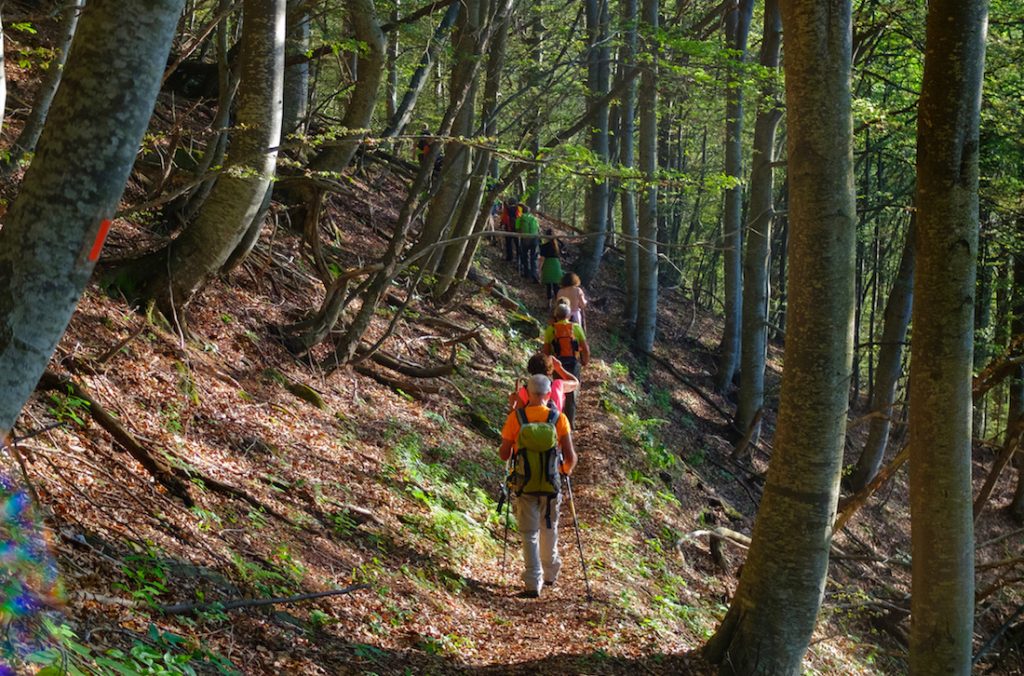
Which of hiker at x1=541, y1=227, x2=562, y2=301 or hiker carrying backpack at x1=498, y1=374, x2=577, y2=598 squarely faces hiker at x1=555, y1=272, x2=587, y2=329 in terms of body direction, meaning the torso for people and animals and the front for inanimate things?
the hiker carrying backpack

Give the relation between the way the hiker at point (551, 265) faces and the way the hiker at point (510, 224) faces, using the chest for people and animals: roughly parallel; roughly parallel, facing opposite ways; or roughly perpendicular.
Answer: roughly parallel

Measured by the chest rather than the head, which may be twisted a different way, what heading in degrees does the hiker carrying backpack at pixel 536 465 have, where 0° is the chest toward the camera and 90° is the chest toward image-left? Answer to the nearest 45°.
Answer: approximately 180°

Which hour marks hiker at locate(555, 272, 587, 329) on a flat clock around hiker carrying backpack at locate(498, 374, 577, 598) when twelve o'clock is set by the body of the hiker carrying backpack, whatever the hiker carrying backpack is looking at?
The hiker is roughly at 12 o'clock from the hiker carrying backpack.

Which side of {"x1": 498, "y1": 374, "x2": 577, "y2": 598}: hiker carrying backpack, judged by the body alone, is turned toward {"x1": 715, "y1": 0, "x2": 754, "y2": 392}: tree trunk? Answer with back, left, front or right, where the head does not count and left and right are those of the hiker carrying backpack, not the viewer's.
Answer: front

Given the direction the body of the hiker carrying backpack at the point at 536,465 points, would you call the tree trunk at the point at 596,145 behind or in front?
in front

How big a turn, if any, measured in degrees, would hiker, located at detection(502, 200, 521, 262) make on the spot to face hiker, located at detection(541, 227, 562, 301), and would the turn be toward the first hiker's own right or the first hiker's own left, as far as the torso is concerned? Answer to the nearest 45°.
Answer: approximately 180°

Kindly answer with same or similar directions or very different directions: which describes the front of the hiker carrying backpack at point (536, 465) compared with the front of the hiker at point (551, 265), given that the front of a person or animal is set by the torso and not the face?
same or similar directions

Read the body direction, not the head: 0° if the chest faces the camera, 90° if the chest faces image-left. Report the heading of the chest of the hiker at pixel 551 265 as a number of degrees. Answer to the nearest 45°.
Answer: approximately 180°

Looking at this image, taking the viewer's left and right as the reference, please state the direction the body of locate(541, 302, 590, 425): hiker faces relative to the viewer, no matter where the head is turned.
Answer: facing away from the viewer

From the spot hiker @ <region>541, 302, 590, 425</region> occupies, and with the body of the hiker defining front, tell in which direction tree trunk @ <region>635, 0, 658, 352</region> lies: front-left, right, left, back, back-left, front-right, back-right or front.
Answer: front

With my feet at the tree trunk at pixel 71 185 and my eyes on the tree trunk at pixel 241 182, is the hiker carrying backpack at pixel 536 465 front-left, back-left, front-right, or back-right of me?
front-right

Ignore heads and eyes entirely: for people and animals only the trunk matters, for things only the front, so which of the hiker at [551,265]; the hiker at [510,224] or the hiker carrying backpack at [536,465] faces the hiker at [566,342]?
the hiker carrying backpack

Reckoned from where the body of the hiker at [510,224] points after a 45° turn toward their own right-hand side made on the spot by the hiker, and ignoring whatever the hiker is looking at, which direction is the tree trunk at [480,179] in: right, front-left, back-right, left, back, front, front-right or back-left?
back-right

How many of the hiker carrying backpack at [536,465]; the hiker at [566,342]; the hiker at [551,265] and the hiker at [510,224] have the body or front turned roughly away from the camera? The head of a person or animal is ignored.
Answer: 4

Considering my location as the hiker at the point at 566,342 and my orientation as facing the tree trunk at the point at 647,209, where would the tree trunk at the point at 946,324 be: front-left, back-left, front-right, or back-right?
back-right

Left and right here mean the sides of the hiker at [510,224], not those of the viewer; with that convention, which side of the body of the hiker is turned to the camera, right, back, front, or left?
back
